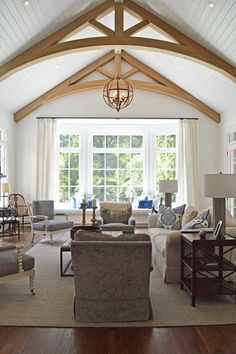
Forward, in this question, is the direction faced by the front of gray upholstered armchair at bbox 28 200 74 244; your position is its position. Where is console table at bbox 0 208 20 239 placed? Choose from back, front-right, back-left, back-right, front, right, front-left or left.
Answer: back

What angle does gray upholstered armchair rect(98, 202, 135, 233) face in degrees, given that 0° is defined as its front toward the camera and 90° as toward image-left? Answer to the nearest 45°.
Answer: approximately 0°

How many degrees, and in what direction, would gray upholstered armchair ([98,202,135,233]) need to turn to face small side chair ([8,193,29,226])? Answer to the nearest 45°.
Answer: approximately 135° to its right

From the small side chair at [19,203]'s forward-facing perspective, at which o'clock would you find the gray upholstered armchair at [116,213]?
The gray upholstered armchair is roughly at 12 o'clock from the small side chair.

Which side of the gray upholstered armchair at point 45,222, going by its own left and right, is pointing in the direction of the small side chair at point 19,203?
back

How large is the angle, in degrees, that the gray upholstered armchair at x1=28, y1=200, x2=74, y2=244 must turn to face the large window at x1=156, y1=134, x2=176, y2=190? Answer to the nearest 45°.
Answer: approximately 90° to its left

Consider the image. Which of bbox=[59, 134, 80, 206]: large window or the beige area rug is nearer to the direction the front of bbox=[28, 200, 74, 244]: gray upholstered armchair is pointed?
the beige area rug
